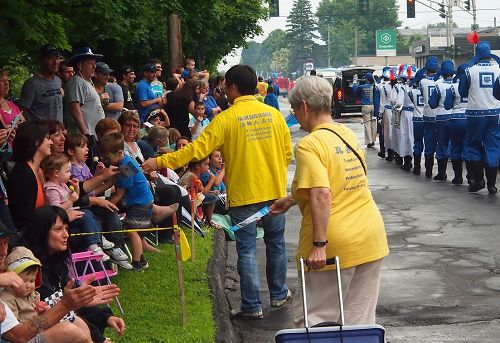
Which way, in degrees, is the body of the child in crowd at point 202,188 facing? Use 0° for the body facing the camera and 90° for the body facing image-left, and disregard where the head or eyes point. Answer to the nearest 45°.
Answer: approximately 270°

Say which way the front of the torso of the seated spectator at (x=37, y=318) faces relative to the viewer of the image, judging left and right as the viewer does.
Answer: facing to the right of the viewer

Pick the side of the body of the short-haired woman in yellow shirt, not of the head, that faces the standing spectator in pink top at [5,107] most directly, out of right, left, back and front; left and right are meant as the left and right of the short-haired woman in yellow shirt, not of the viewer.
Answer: front

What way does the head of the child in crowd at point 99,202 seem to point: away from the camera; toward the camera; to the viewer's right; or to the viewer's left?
to the viewer's right

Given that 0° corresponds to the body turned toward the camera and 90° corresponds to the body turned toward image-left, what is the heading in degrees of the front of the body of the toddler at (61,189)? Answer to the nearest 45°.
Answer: approximately 270°
